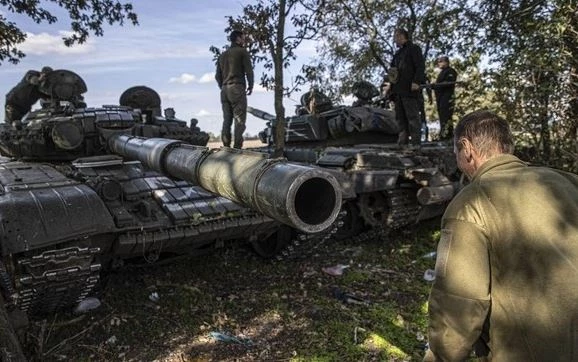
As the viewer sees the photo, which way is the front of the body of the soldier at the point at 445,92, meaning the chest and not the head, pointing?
to the viewer's left

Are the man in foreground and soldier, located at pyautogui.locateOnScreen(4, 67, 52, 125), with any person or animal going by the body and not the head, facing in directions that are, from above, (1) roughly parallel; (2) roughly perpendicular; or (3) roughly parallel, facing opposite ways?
roughly perpendicular

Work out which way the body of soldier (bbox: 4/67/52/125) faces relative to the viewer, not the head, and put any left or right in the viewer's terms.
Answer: facing to the right of the viewer

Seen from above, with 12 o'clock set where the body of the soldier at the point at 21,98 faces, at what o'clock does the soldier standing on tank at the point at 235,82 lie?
The soldier standing on tank is roughly at 1 o'clock from the soldier.

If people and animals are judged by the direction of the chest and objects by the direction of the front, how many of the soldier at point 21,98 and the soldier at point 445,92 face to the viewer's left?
1

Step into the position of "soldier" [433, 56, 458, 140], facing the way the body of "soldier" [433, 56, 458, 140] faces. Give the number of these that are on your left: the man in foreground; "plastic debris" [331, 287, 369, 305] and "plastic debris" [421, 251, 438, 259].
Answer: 3

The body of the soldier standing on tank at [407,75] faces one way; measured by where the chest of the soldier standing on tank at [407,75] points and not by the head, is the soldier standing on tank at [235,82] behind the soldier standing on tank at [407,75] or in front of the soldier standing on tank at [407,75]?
in front

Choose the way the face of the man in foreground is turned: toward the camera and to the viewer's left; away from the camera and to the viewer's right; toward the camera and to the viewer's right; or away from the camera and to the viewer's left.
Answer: away from the camera and to the viewer's left

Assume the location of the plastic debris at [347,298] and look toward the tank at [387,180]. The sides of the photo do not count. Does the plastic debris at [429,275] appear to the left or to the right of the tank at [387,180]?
right

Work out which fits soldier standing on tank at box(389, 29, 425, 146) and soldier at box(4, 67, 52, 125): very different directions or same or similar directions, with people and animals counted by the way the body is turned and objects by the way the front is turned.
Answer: very different directions
